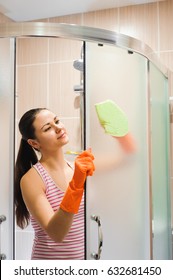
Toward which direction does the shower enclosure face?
toward the camera

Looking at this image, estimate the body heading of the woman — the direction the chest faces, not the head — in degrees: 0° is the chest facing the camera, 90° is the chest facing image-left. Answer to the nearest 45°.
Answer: approximately 315°
